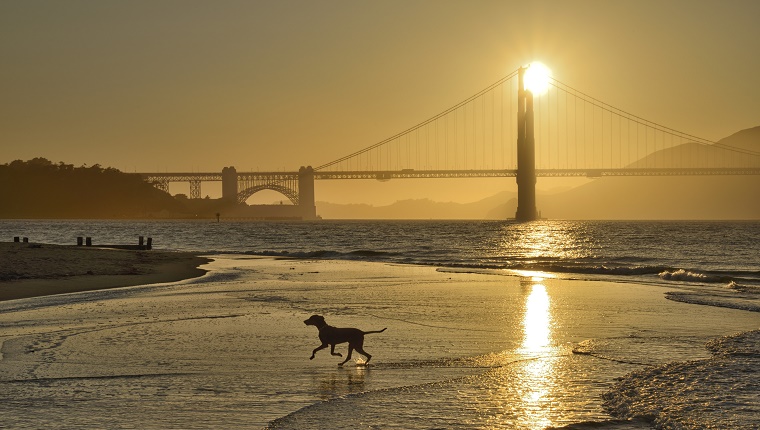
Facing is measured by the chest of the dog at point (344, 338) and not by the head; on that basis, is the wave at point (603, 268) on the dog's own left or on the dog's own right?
on the dog's own right

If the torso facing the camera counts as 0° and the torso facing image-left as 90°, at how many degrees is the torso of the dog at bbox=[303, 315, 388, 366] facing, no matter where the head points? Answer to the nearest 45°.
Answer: approximately 90°

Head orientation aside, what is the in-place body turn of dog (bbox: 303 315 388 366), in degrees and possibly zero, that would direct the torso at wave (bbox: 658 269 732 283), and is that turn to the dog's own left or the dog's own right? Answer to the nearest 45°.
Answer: approximately 135° to the dog's own right

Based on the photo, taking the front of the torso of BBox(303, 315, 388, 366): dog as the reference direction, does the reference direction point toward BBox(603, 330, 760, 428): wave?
no
